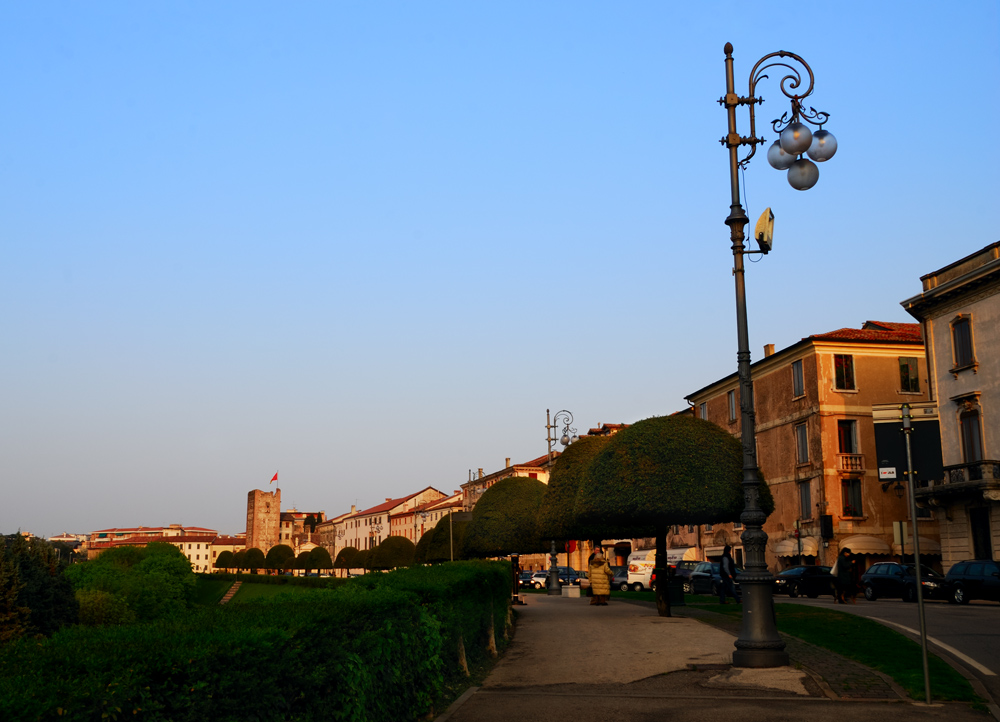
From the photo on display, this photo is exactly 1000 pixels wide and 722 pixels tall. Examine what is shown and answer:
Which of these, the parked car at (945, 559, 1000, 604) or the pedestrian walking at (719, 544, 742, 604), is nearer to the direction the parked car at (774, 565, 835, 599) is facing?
the pedestrian walking

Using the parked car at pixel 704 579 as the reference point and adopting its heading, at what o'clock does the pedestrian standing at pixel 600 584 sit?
The pedestrian standing is roughly at 11 o'clock from the parked car.

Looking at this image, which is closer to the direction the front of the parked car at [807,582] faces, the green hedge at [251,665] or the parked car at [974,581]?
the green hedge

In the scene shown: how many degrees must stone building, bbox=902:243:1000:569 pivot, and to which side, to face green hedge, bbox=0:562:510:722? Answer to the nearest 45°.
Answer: approximately 45° to its left

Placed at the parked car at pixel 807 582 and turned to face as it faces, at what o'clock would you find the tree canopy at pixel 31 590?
The tree canopy is roughly at 11 o'clock from the parked car.

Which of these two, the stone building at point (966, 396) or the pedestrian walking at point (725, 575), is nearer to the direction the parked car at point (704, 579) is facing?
the pedestrian walking
